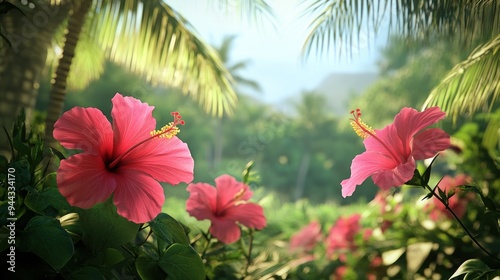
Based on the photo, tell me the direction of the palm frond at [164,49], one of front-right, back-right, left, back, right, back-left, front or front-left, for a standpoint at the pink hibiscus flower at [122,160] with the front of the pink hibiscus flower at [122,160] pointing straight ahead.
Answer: back-left

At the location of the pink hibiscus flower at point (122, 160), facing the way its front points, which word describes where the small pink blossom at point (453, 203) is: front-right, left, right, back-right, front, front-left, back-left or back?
left

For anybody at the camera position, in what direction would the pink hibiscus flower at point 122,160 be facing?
facing the viewer and to the right of the viewer

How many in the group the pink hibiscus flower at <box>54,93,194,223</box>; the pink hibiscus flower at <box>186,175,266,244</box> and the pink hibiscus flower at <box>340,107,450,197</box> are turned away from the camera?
0

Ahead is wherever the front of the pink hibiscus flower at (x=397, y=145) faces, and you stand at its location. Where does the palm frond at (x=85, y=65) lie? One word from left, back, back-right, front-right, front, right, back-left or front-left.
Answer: right

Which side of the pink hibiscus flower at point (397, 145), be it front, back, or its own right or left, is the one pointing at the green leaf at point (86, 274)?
front

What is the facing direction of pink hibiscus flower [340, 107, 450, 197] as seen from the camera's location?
facing the viewer and to the left of the viewer

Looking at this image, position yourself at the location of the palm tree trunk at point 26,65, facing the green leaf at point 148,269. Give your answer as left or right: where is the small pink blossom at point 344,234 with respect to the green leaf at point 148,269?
left

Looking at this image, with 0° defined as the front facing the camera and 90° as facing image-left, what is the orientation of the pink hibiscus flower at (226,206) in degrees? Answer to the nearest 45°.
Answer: approximately 315°
